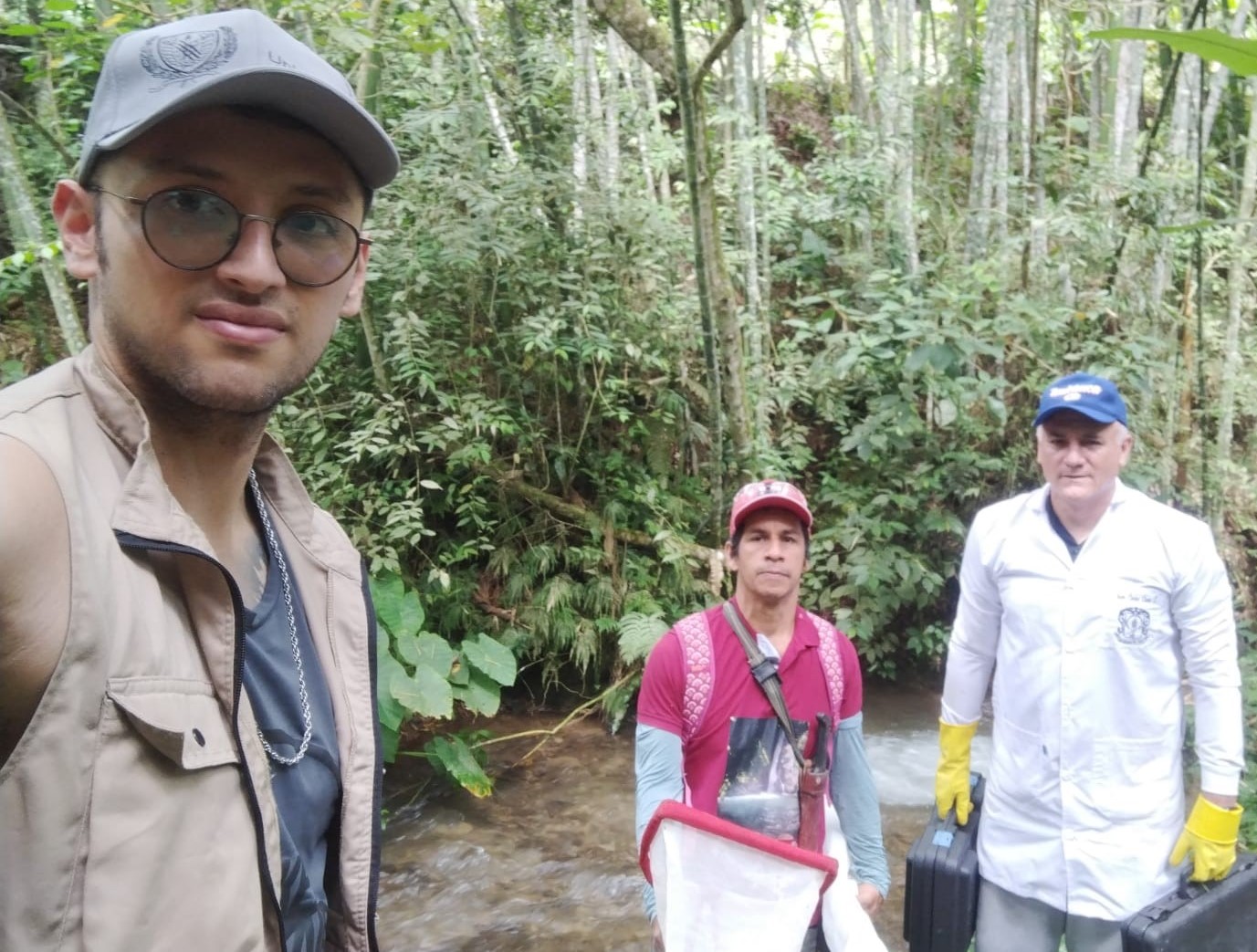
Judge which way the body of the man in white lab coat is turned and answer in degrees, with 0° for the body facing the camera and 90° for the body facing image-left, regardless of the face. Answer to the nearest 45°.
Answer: approximately 0°

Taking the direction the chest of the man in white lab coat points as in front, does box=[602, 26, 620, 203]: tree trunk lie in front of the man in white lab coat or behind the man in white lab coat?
behind

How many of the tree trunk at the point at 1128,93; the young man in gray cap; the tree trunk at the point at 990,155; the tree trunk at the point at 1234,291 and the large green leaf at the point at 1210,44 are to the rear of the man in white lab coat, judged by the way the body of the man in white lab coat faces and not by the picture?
3

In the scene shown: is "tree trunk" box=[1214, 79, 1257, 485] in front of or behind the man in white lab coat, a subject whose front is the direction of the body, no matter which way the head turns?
behind

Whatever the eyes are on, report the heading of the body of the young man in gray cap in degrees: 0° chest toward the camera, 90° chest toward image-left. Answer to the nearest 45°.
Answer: approximately 315°
